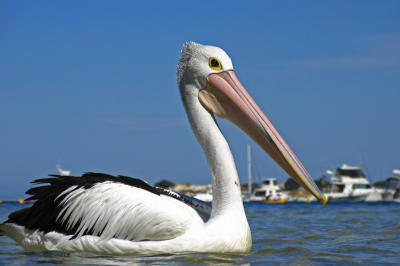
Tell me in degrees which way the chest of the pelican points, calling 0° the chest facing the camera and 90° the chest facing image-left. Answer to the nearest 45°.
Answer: approximately 270°

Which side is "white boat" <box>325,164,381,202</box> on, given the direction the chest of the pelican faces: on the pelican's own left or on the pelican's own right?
on the pelican's own left

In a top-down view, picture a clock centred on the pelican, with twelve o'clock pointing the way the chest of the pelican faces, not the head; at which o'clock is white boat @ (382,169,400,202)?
The white boat is roughly at 10 o'clock from the pelican.
